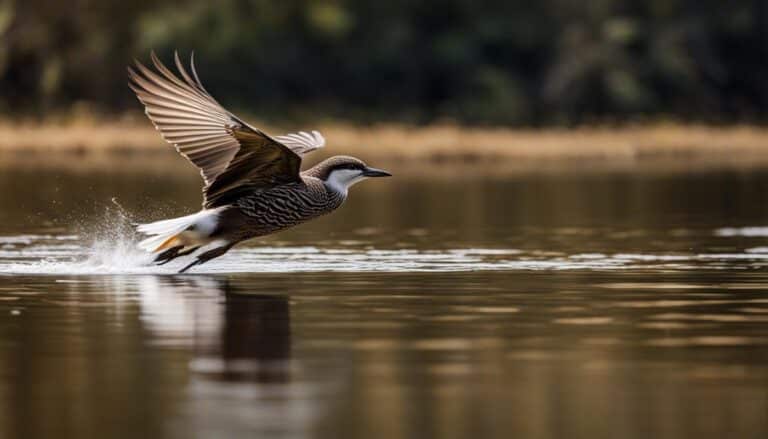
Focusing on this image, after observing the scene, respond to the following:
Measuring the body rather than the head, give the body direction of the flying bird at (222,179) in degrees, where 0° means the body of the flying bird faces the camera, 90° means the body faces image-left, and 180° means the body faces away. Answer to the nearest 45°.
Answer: approximately 270°
